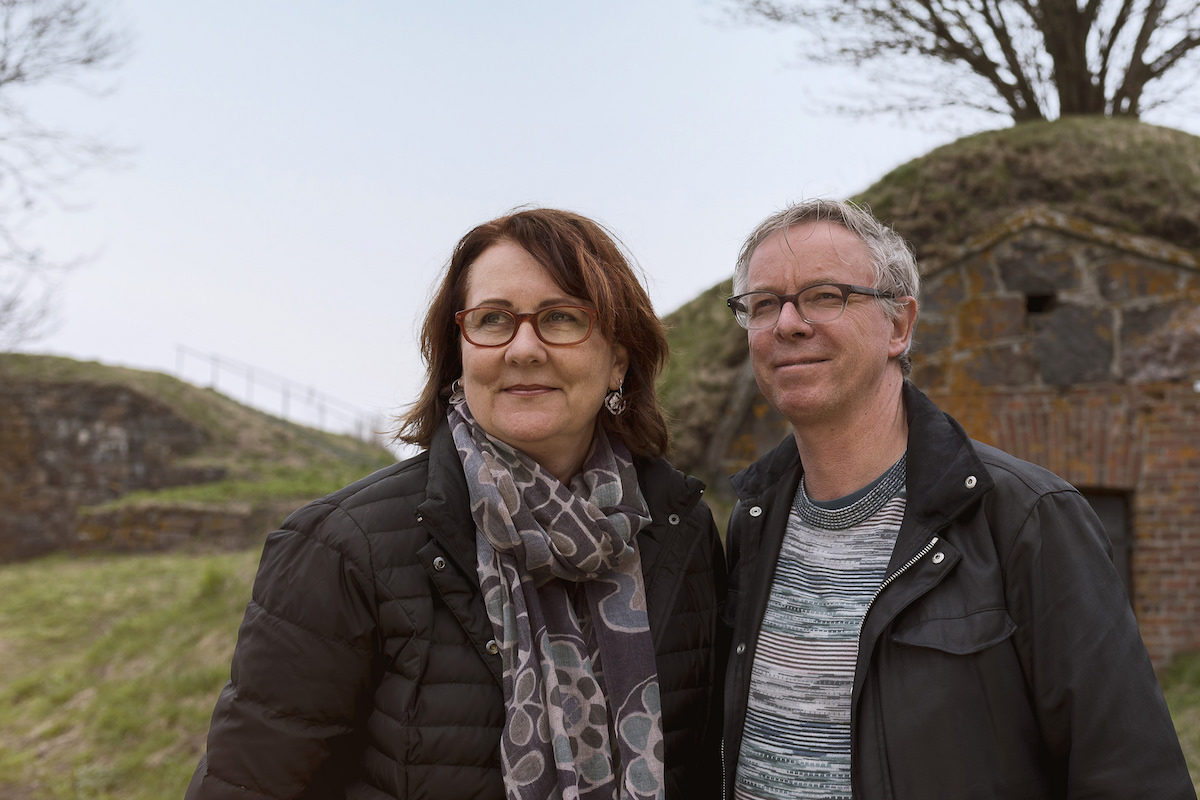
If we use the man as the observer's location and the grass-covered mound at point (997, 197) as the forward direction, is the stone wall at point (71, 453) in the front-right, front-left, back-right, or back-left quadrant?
front-left

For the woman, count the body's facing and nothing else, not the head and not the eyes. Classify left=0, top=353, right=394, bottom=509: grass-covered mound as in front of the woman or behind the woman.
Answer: behind

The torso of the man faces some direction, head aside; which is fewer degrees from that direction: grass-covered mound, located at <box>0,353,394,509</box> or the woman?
the woman

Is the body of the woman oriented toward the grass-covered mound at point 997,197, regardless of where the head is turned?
no

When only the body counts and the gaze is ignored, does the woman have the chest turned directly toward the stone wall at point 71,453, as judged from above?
no

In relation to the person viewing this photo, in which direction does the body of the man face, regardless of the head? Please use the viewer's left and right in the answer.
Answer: facing the viewer and to the left of the viewer

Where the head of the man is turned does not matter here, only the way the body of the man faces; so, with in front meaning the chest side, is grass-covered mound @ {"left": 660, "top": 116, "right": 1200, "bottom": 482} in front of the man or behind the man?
behind

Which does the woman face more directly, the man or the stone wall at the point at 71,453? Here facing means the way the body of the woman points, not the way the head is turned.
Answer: the man

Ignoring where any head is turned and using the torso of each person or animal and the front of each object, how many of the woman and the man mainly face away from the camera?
0

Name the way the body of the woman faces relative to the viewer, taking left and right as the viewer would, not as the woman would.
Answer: facing the viewer and to the right of the viewer

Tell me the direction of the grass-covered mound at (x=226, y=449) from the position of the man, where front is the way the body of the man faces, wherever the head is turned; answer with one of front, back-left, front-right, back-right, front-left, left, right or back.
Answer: right

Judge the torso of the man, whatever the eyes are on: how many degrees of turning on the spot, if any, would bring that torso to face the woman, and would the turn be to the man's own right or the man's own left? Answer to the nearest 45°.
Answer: approximately 45° to the man's own right
